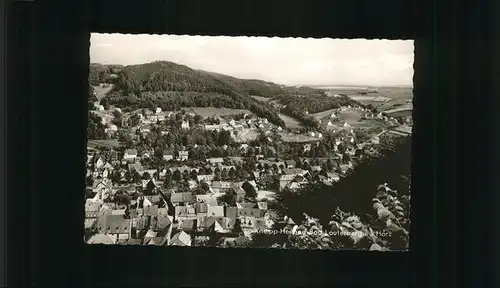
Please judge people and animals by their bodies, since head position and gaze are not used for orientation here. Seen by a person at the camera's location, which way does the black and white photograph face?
facing the viewer
